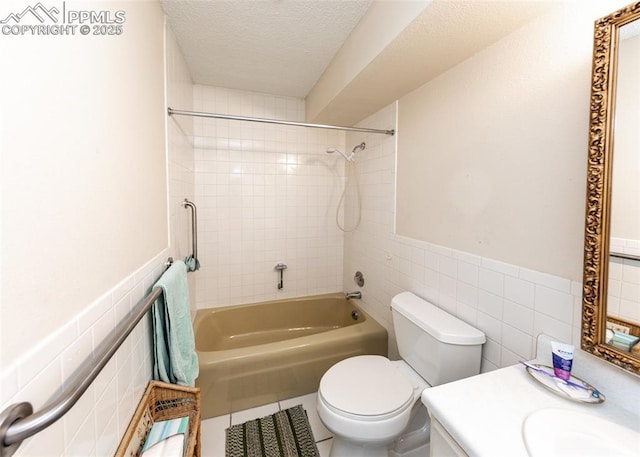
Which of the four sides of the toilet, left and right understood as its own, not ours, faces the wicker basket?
front

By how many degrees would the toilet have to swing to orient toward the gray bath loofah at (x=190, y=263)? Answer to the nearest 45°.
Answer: approximately 45° to its right

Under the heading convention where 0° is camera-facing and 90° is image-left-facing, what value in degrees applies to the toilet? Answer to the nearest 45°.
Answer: approximately 45°

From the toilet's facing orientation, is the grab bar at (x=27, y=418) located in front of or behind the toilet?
in front

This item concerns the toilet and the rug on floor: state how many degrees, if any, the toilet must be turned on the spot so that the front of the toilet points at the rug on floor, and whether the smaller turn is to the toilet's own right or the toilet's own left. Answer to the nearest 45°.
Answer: approximately 45° to the toilet's own right

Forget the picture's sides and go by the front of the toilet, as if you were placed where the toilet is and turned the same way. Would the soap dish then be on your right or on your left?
on your left
